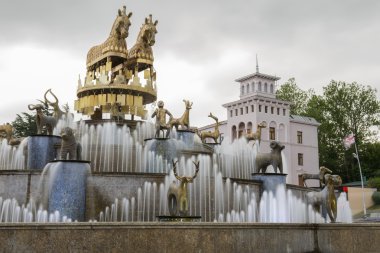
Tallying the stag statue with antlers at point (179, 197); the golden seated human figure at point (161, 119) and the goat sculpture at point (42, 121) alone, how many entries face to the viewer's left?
1

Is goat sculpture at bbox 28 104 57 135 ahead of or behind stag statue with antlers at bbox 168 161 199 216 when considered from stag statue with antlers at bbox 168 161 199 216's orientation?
behind

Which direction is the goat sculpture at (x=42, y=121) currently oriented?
to the viewer's left

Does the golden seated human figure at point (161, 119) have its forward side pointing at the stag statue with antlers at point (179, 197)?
yes

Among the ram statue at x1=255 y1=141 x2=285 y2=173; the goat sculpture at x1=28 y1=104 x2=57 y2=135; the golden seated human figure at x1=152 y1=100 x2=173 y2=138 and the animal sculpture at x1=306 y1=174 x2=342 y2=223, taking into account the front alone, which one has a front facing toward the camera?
the golden seated human figure
